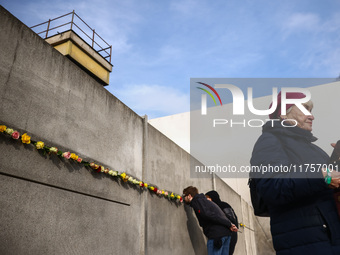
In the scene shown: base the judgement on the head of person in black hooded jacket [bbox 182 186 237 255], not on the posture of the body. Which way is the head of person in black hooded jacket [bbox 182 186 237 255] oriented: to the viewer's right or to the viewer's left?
to the viewer's left

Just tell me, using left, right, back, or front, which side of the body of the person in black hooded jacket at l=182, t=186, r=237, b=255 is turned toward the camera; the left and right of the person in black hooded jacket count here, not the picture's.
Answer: left

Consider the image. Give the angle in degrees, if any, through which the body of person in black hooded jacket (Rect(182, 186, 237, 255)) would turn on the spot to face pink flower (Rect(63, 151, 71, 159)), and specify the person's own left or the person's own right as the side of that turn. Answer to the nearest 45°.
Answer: approximately 45° to the person's own left

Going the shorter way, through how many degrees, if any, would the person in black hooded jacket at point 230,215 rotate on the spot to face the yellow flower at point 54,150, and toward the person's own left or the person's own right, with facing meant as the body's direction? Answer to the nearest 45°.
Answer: approximately 45° to the person's own left

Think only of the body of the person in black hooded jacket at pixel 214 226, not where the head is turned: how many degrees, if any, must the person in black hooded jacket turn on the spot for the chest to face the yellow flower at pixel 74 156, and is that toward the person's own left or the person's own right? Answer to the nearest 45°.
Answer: approximately 45° to the person's own left

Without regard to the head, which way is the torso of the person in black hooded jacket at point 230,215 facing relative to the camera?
to the viewer's left
